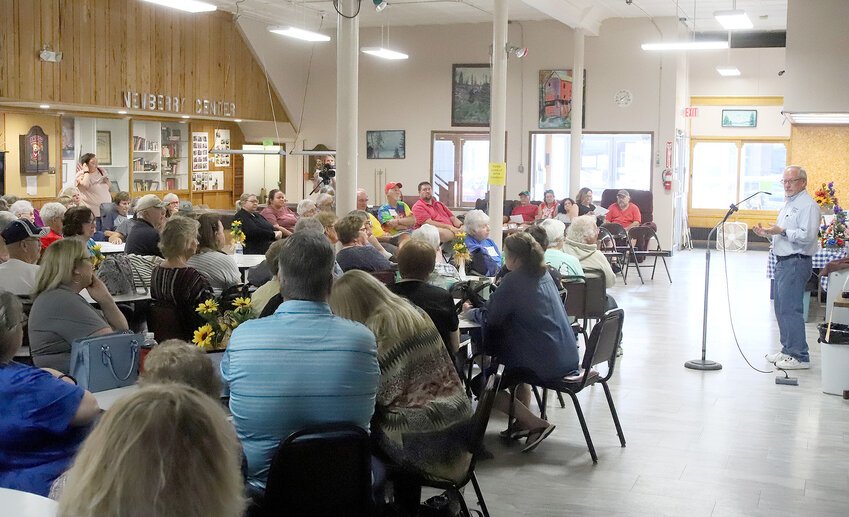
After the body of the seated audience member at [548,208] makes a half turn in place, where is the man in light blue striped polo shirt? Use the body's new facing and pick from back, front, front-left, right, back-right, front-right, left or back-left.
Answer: back

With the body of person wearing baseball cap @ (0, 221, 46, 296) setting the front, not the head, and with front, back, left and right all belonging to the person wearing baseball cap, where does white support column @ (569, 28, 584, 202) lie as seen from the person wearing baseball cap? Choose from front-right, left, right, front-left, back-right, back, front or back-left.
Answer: front

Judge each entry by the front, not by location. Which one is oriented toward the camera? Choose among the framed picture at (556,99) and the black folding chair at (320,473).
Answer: the framed picture

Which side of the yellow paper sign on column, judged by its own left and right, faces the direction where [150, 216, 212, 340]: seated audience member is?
front

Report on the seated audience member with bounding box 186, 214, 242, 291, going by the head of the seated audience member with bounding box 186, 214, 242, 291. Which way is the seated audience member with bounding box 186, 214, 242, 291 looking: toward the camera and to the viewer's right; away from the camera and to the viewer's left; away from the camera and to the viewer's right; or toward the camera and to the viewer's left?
away from the camera and to the viewer's right

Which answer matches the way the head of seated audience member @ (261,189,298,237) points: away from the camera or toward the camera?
toward the camera

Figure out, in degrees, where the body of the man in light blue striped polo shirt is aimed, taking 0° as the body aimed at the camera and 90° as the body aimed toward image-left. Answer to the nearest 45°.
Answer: approximately 180°

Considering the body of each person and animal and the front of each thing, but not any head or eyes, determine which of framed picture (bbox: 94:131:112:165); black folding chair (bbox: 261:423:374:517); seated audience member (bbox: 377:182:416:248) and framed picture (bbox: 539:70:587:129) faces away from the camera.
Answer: the black folding chair

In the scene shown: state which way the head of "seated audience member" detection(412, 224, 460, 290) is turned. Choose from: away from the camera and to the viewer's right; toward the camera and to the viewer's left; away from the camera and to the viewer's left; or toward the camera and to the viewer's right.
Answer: away from the camera and to the viewer's right

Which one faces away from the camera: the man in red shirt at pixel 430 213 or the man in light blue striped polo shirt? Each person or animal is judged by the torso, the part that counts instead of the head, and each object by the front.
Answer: the man in light blue striped polo shirt

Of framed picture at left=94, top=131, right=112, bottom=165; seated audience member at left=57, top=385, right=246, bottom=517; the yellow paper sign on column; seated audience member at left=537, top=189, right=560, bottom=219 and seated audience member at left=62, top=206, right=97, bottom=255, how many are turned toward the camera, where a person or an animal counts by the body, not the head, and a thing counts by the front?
3

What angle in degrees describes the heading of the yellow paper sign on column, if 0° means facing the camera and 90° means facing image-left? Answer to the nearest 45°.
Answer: approximately 0°

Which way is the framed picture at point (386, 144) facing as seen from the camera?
toward the camera

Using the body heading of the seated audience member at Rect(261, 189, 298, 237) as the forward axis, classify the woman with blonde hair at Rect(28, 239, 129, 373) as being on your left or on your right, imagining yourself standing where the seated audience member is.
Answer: on your right

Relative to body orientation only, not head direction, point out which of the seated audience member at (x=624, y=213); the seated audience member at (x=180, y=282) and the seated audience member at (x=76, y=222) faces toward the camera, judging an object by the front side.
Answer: the seated audience member at (x=624, y=213)

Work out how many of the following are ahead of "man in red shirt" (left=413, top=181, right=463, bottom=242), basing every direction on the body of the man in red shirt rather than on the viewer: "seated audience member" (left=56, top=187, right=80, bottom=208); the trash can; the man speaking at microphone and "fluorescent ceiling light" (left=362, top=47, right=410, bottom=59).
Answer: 2

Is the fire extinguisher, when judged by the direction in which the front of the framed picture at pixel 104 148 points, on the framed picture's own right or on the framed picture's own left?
on the framed picture's own left

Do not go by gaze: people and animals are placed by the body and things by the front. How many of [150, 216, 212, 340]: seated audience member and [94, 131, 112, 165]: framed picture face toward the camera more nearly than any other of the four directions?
1
